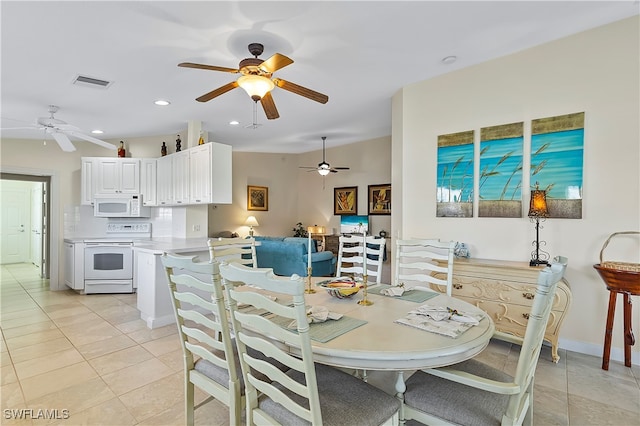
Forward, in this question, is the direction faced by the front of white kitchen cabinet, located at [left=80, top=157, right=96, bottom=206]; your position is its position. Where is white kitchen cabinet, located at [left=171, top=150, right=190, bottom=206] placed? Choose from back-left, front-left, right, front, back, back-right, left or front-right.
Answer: front-left

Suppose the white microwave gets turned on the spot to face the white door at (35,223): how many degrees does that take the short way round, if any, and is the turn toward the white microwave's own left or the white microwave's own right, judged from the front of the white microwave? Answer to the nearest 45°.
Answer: approximately 135° to the white microwave's own right

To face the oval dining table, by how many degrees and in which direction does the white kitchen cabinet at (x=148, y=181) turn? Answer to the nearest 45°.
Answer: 0° — it already faces it

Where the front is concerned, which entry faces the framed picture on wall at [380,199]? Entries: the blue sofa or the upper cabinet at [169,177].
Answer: the blue sofa

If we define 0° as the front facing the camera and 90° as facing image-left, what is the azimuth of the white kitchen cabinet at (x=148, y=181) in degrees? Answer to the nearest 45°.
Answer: approximately 0°

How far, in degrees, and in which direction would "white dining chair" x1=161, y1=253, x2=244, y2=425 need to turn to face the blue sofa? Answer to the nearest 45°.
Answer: approximately 45° to its left

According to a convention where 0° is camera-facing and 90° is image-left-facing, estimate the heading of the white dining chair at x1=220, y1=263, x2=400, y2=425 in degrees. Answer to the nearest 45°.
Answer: approximately 225°

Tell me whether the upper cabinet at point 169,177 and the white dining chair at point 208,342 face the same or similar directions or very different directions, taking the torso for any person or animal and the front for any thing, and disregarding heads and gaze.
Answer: very different directions

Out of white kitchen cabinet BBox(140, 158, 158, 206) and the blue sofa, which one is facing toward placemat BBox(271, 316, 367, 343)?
the white kitchen cabinet

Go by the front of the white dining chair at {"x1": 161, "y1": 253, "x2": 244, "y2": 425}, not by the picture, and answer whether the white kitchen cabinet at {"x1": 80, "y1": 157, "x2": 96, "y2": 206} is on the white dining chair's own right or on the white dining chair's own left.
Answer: on the white dining chair's own left

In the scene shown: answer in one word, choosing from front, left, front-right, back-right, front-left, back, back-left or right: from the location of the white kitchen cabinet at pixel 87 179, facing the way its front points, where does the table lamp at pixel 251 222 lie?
left

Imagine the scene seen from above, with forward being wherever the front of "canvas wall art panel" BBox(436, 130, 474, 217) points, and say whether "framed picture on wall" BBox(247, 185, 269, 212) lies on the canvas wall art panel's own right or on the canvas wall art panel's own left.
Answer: on the canvas wall art panel's own right

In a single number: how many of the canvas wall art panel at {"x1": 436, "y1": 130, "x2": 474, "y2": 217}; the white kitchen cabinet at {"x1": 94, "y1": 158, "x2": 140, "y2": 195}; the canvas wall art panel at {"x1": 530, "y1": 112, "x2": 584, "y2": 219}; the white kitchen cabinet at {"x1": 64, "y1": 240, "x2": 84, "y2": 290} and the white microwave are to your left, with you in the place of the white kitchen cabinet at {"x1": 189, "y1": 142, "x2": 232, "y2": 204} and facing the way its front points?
2

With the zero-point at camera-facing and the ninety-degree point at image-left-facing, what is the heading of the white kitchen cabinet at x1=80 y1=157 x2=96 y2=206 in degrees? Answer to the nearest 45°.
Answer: approximately 0°

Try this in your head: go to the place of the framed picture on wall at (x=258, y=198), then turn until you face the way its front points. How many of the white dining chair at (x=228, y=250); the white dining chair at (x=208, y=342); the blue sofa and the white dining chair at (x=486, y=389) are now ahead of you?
4

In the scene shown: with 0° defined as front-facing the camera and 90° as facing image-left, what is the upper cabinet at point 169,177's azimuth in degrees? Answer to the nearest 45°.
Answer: approximately 45°
